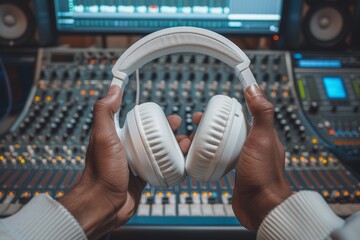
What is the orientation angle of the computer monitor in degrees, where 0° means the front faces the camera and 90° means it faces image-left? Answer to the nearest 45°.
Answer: approximately 0°

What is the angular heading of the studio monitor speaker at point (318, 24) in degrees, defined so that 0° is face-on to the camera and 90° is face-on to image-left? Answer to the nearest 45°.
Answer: approximately 0°

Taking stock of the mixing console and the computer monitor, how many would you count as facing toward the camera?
2

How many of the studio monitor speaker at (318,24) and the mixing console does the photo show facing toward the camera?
2
